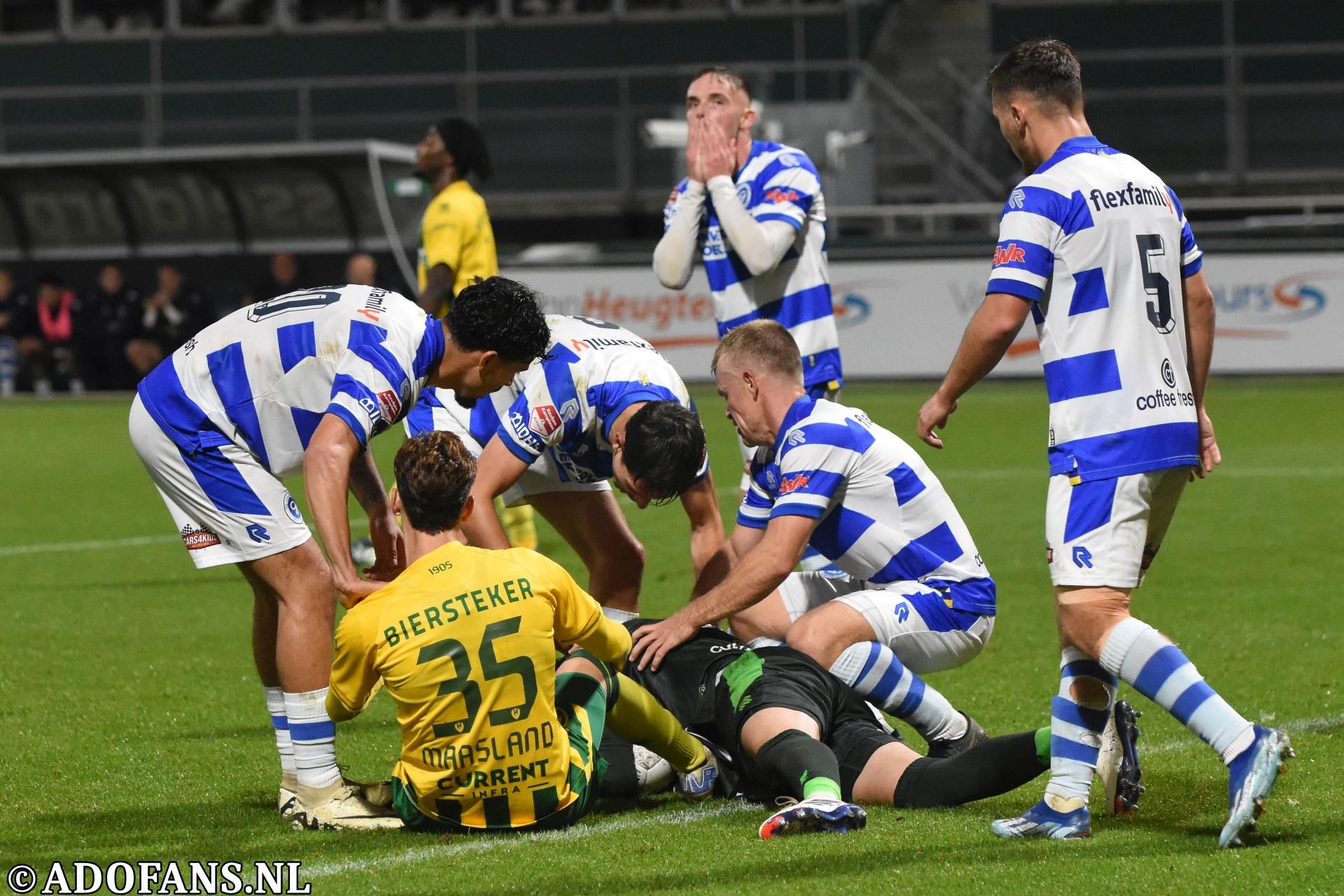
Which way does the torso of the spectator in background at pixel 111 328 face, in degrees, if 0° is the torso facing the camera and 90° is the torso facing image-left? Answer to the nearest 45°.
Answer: approximately 0°

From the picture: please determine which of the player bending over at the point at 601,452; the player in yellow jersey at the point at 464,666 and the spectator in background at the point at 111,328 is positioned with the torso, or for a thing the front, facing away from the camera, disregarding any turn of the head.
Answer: the player in yellow jersey

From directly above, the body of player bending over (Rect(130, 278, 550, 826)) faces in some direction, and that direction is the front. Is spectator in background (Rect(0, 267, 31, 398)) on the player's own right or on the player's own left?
on the player's own left

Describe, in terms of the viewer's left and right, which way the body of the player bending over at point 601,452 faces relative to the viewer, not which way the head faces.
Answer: facing the viewer and to the right of the viewer

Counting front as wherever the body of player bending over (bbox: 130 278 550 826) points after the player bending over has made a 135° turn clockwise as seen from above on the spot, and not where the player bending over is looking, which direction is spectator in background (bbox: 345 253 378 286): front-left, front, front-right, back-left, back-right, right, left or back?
back-right

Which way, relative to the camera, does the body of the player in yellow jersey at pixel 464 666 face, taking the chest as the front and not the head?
away from the camera

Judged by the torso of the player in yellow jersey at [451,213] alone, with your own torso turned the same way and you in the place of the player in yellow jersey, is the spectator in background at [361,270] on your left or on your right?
on your right

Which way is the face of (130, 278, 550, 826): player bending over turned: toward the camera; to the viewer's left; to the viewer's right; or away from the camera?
to the viewer's right

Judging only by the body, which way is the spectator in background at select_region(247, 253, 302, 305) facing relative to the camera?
toward the camera

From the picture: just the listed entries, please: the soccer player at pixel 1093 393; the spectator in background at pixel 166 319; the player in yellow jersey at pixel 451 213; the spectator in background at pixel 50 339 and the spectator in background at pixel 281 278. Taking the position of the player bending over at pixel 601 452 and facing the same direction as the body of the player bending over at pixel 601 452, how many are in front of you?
1

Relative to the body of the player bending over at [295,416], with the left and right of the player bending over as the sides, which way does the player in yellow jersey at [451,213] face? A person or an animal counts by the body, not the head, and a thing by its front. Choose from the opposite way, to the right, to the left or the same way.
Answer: the opposite way

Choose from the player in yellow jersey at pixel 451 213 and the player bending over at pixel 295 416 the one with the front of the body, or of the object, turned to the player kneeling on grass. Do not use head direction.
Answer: the player bending over

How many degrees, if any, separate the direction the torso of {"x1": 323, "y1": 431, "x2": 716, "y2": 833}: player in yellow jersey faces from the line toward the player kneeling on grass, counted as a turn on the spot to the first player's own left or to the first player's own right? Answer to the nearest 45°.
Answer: approximately 45° to the first player's own right

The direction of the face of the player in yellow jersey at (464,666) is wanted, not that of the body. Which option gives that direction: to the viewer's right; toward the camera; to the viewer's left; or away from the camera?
away from the camera

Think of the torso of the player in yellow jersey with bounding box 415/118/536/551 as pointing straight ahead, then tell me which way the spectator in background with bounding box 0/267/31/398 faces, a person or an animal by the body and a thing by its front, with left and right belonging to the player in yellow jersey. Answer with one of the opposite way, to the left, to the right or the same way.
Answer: to the left

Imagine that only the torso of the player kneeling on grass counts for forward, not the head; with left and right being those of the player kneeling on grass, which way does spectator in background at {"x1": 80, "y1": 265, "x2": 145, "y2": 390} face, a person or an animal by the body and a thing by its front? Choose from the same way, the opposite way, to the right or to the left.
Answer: to the left

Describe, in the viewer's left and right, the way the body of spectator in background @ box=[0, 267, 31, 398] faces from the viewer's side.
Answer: facing the viewer

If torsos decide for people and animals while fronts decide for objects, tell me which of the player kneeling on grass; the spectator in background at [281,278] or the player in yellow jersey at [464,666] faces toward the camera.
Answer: the spectator in background
